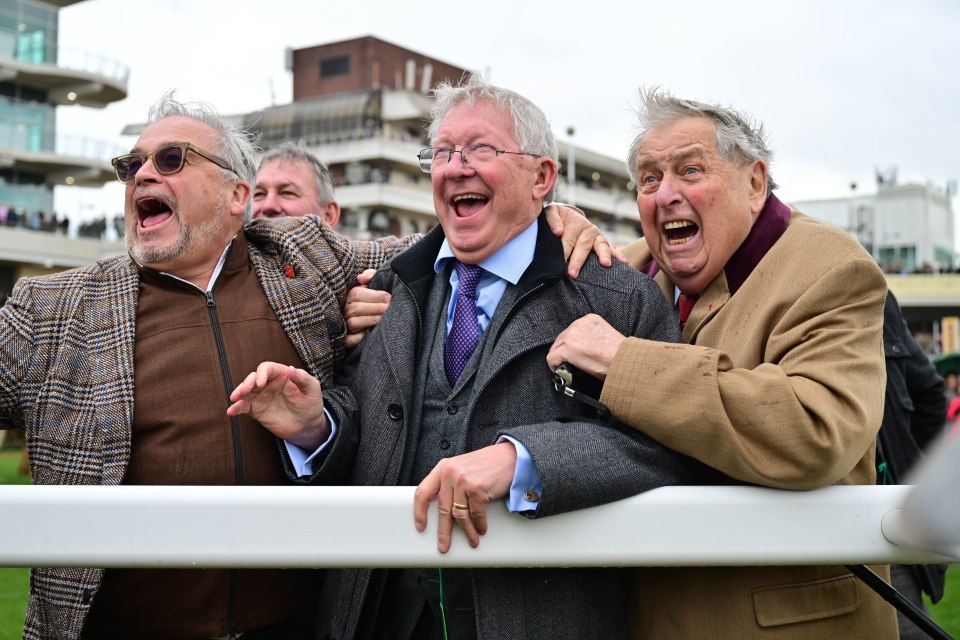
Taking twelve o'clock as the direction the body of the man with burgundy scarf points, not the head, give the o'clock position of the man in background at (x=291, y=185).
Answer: The man in background is roughly at 3 o'clock from the man with burgundy scarf.

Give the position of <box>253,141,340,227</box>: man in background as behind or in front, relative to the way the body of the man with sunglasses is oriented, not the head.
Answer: behind

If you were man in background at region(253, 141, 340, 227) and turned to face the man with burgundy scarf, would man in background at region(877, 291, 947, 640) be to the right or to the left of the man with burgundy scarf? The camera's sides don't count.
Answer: left

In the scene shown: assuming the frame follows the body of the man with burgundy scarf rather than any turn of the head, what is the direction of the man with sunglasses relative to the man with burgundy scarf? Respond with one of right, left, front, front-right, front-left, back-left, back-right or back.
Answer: front-right

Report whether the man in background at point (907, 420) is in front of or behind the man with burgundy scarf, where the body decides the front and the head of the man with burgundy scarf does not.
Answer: behind

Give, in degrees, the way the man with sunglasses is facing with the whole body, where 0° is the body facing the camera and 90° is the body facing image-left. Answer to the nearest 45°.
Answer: approximately 0°

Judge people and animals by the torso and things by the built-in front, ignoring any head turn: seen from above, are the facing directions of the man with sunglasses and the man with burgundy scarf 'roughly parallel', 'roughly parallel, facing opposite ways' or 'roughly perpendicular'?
roughly perpendicular

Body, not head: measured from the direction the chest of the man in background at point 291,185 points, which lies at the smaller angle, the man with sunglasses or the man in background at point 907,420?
the man with sunglasses

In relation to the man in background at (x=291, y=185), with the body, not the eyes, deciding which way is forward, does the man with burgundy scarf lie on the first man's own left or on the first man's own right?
on the first man's own left

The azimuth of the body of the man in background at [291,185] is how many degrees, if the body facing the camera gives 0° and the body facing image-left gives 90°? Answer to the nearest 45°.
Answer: approximately 45°

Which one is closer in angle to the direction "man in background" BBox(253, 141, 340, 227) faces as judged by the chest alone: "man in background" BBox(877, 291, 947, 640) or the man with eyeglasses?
the man with eyeglasses

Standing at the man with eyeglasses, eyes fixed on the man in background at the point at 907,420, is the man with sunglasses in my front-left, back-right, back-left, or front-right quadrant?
back-left
